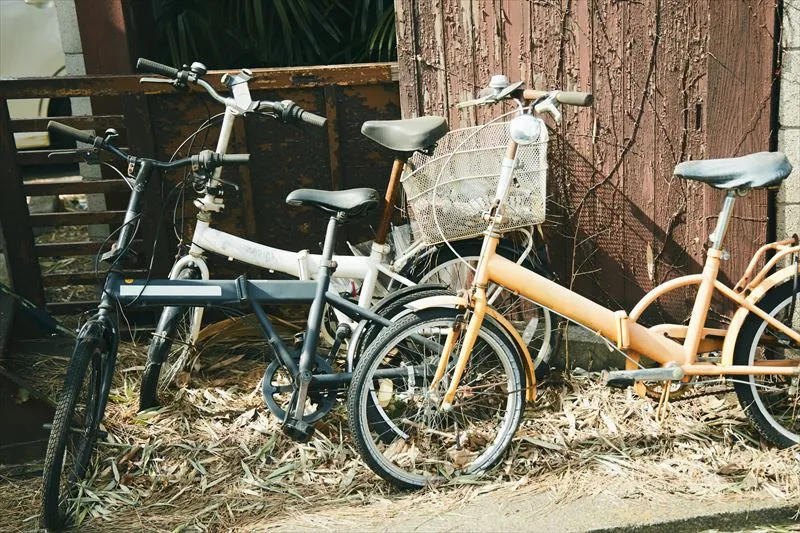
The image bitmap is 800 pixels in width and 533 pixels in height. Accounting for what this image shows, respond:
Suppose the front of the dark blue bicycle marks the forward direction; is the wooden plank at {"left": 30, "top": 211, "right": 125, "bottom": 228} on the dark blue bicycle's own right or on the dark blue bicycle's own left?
on the dark blue bicycle's own right

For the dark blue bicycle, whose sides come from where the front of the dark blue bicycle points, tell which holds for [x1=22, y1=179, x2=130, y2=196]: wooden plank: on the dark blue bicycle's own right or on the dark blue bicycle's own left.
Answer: on the dark blue bicycle's own right

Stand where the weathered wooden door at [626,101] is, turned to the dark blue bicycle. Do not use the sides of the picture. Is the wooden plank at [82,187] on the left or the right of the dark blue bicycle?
right

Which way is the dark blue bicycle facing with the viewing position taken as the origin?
facing the viewer and to the left of the viewer

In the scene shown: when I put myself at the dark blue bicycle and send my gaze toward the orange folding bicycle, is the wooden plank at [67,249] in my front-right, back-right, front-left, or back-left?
back-left

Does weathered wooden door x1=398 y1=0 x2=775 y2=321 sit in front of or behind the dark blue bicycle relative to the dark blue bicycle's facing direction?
behind

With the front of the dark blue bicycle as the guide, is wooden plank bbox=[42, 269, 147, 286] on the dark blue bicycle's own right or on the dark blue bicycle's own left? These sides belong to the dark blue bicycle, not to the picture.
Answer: on the dark blue bicycle's own right
